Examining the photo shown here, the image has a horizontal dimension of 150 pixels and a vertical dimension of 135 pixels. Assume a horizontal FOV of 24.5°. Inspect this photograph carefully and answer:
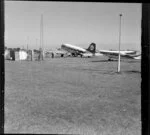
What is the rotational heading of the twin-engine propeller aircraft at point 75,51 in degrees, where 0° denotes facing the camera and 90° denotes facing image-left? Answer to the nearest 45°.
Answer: approximately 90°
